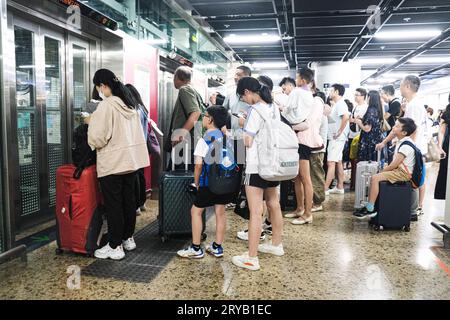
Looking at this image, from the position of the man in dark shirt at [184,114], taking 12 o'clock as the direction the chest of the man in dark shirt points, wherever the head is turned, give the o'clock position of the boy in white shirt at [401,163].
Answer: The boy in white shirt is roughly at 6 o'clock from the man in dark shirt.

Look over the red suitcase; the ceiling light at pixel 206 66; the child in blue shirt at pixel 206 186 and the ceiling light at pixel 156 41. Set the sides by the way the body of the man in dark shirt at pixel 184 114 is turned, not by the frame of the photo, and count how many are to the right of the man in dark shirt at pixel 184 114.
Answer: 2

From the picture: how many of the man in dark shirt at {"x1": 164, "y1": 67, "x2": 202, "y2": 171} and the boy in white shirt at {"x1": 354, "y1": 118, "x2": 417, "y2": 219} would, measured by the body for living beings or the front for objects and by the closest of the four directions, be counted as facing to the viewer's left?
2

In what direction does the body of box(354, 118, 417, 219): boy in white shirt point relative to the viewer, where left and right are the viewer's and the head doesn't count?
facing to the left of the viewer

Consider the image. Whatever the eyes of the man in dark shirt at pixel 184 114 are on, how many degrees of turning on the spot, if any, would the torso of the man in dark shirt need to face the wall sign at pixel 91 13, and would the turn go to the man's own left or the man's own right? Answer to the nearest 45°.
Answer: approximately 45° to the man's own right

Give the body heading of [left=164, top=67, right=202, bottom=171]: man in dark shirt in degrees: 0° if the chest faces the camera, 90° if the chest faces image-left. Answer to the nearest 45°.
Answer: approximately 90°

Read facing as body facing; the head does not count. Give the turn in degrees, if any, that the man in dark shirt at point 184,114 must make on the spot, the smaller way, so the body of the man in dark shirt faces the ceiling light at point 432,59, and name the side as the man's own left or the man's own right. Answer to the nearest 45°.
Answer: approximately 135° to the man's own right

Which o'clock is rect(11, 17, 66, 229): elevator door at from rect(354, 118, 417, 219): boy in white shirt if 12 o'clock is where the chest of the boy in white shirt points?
The elevator door is roughly at 11 o'clock from the boy in white shirt.

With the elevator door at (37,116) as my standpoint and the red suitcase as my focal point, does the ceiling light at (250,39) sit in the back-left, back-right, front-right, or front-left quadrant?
back-left

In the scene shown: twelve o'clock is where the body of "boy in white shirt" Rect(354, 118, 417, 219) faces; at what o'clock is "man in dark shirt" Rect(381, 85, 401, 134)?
The man in dark shirt is roughly at 3 o'clock from the boy in white shirt.

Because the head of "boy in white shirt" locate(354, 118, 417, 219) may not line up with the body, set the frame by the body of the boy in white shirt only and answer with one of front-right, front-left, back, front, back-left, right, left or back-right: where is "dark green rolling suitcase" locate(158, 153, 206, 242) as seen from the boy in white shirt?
front-left

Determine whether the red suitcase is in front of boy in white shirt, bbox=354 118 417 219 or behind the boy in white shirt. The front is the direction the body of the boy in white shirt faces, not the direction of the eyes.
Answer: in front

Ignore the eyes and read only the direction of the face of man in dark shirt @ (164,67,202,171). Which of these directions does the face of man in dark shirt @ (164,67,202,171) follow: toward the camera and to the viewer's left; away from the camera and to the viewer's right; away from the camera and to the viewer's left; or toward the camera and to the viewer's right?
away from the camera and to the viewer's left
